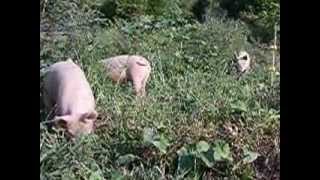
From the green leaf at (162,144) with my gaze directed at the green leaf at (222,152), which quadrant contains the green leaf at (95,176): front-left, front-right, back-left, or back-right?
back-right

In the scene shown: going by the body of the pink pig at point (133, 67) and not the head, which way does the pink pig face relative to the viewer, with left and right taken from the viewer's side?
facing away from the viewer and to the left of the viewer

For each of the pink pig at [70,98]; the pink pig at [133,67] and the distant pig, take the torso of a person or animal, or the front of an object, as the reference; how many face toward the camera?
2

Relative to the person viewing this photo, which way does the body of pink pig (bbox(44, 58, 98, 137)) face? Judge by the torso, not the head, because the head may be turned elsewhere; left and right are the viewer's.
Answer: facing the viewer

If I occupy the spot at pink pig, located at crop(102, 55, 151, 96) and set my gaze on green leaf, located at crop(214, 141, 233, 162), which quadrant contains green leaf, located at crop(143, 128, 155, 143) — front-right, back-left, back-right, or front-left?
front-right

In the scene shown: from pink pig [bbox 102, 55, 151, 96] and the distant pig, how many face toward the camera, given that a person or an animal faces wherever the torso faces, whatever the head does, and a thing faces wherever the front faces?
1

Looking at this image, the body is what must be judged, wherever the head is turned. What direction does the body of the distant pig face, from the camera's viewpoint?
toward the camera
